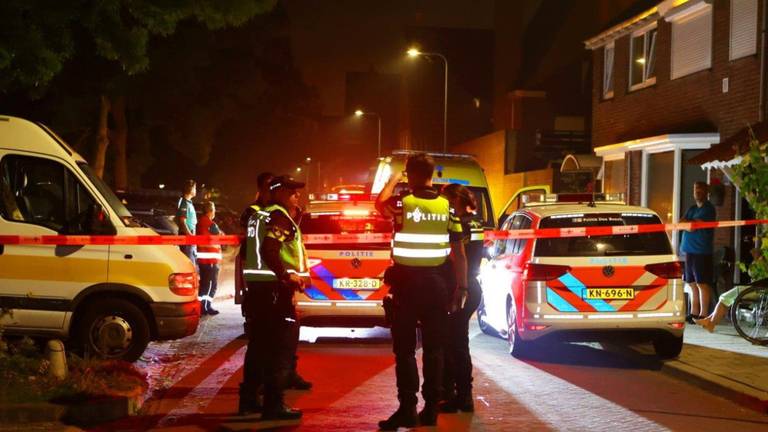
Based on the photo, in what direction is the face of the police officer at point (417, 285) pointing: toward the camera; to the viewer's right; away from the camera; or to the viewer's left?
away from the camera

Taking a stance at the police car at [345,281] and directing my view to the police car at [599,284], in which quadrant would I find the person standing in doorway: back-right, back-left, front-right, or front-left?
front-left

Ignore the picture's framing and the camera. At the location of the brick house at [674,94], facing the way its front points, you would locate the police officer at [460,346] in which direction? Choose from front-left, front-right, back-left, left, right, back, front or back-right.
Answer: front-left

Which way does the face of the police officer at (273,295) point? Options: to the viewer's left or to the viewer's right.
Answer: to the viewer's right

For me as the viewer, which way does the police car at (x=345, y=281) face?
facing away from the viewer

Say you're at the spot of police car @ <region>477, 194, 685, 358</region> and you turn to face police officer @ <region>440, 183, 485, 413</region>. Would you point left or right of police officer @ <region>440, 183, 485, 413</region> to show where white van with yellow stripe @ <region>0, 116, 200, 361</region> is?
right

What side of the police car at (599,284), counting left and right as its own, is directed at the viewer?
back

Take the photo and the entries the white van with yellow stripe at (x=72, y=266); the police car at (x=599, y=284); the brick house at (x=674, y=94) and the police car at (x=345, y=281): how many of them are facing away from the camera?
2

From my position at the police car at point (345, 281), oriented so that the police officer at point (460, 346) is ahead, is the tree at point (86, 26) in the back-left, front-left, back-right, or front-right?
back-right
